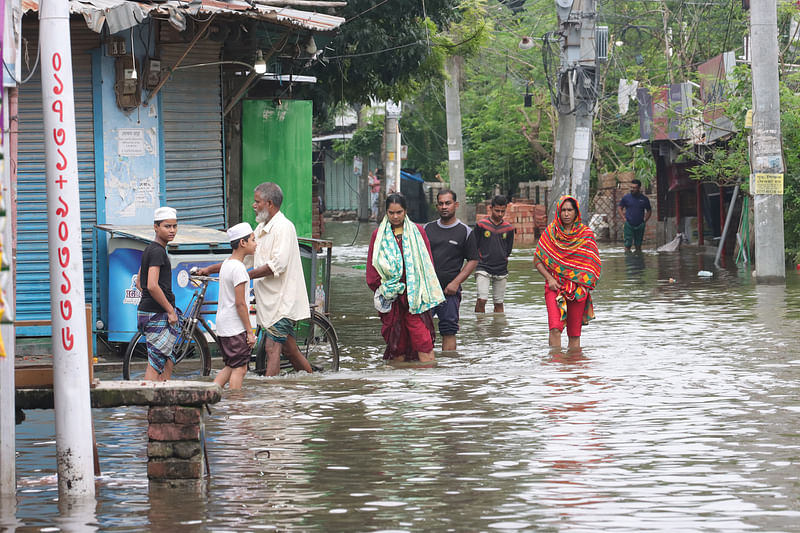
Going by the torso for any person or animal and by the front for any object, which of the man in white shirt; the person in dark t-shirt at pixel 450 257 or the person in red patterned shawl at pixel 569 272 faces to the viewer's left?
the man in white shirt

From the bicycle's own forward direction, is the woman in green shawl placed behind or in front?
behind

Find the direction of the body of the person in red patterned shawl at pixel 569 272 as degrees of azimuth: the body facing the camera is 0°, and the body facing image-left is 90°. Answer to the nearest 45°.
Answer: approximately 0°

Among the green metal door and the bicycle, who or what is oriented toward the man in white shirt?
the green metal door

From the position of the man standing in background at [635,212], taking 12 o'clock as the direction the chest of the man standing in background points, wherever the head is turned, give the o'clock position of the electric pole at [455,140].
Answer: The electric pole is roughly at 5 o'clock from the man standing in background.

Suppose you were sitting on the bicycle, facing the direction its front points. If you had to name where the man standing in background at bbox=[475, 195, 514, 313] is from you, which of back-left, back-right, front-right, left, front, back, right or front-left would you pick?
back-right

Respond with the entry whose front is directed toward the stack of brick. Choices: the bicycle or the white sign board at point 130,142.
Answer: the white sign board

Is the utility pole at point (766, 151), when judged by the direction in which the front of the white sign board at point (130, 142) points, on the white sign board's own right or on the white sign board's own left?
on the white sign board's own left

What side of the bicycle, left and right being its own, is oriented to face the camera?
left

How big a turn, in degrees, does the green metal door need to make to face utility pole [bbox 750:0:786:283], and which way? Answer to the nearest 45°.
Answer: approximately 90° to its left
